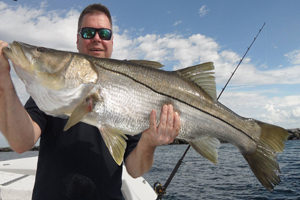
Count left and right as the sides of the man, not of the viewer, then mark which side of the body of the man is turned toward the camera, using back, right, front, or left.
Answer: front
